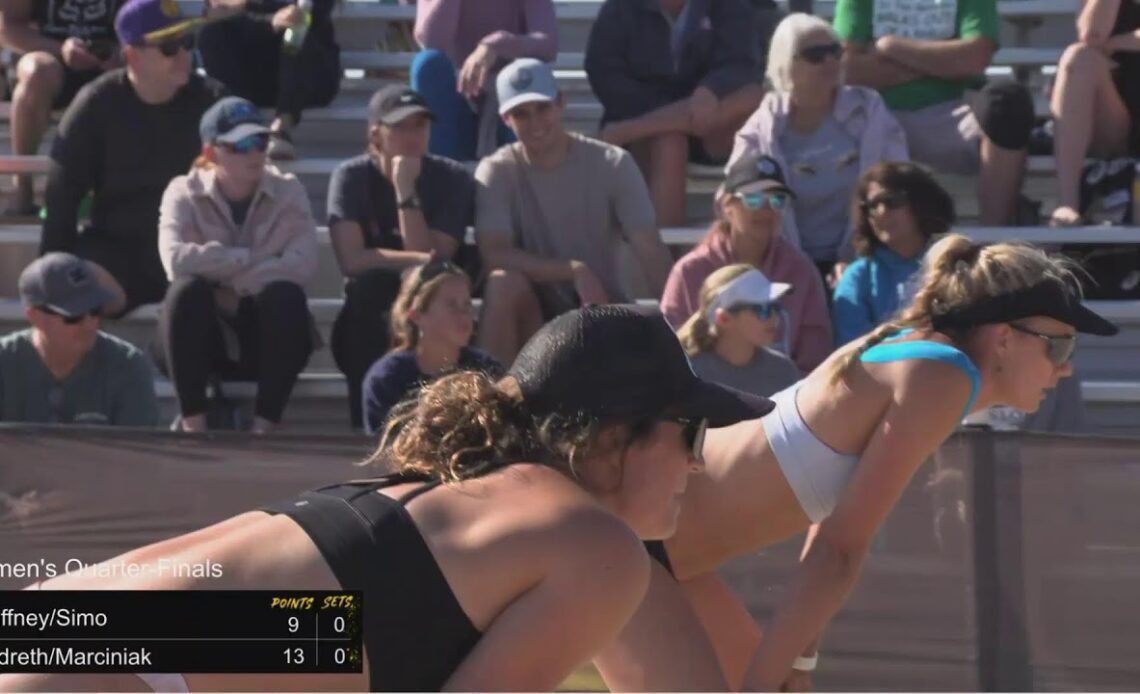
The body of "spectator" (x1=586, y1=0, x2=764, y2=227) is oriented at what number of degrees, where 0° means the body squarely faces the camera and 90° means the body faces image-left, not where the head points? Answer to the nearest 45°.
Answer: approximately 0°

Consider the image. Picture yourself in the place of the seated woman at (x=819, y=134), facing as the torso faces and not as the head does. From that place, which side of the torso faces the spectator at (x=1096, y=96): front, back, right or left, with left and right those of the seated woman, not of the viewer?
left

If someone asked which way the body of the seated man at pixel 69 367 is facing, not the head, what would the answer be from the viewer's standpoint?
toward the camera

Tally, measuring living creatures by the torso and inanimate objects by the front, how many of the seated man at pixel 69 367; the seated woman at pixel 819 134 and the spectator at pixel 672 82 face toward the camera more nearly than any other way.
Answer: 3

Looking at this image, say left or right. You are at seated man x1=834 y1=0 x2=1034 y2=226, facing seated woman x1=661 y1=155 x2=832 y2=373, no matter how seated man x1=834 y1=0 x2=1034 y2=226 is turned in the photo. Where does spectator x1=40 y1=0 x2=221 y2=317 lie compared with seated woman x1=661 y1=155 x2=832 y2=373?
right

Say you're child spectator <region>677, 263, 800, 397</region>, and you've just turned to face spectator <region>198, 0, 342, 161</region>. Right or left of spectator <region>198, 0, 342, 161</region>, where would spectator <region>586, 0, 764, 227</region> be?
right

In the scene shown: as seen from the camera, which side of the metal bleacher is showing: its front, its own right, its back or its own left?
front

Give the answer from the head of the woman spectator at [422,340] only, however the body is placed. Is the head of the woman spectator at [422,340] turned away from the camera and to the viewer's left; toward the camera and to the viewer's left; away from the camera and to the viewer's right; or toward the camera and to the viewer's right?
toward the camera and to the viewer's right

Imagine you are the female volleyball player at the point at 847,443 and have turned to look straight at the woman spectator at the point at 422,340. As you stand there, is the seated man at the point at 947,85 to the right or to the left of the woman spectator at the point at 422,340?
right

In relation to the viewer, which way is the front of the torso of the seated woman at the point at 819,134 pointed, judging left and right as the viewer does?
facing the viewer

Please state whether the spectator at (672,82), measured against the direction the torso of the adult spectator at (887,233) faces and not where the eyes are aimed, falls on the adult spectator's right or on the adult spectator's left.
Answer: on the adult spectator's right

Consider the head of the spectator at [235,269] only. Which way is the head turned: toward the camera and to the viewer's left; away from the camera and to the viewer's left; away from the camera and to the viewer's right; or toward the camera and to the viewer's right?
toward the camera and to the viewer's right

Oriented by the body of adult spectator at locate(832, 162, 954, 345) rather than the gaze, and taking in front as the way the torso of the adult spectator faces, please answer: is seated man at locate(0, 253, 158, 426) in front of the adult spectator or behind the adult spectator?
in front

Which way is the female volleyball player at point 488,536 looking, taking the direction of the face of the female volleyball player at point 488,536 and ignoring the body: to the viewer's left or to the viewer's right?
to the viewer's right

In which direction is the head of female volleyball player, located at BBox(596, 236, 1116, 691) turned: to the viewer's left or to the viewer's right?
to the viewer's right

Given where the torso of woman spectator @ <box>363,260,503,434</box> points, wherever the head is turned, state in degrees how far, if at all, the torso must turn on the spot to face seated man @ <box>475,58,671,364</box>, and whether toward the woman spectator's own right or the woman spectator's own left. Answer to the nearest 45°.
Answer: approximately 90° to the woman spectator's own left
